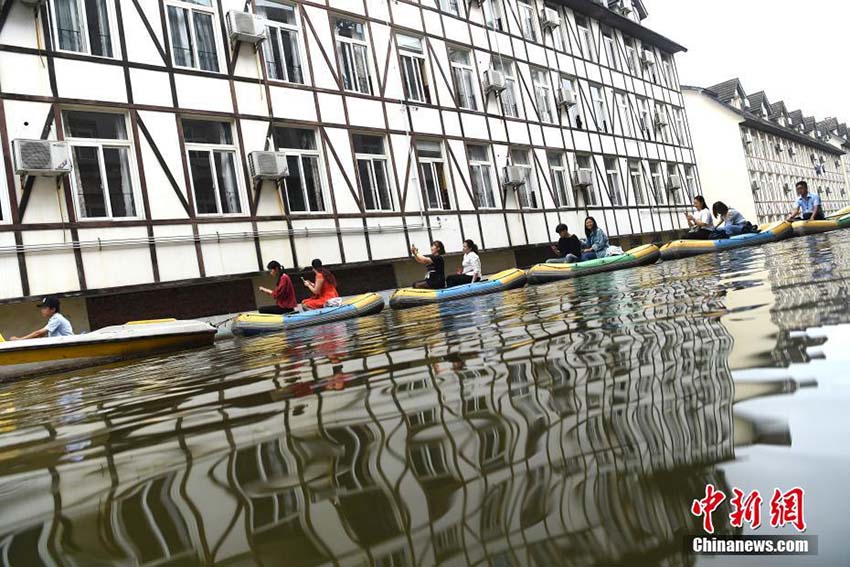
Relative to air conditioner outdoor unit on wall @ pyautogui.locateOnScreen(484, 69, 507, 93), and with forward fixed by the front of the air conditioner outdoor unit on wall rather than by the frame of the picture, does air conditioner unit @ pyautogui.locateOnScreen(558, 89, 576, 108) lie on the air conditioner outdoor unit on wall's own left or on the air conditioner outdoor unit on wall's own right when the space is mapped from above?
on the air conditioner outdoor unit on wall's own left

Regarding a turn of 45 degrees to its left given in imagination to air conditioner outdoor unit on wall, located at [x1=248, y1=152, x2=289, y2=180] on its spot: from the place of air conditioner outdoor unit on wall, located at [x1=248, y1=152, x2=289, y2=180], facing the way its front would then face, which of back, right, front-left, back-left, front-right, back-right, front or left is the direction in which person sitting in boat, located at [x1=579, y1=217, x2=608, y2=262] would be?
front

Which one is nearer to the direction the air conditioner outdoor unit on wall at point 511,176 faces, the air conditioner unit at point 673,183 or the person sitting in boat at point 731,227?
the person sitting in boat

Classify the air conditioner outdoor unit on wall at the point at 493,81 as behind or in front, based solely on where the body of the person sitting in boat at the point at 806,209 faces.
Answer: in front

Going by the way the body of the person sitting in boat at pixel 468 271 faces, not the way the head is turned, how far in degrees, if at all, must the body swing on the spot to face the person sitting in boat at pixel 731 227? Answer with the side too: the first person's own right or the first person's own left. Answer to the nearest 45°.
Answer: approximately 180°

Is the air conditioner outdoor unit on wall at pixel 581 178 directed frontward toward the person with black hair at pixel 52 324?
no

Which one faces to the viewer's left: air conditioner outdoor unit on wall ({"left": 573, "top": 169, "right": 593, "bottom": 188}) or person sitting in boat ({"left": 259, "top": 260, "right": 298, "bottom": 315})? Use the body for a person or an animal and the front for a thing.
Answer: the person sitting in boat

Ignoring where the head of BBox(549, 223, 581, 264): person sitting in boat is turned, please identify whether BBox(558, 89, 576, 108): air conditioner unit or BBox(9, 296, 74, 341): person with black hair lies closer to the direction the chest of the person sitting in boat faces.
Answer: the person with black hair

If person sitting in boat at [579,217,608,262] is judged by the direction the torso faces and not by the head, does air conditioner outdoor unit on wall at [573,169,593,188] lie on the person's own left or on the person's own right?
on the person's own right

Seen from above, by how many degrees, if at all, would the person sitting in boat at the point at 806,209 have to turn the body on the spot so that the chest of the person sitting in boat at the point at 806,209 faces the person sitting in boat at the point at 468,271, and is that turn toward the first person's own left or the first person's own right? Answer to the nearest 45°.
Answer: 0° — they already face them

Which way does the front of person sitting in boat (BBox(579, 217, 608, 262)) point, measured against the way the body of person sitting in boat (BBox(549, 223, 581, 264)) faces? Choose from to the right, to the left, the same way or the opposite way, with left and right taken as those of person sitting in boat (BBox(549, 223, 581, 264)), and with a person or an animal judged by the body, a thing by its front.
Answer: the same way

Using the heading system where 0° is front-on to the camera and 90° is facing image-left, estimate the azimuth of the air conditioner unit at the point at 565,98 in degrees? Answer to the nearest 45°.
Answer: approximately 315°

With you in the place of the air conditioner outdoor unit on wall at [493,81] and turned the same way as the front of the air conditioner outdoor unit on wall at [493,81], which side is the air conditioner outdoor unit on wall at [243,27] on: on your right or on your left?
on your right

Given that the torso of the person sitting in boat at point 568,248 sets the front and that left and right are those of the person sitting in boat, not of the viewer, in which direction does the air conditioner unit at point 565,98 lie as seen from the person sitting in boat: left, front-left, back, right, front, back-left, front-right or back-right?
back-right

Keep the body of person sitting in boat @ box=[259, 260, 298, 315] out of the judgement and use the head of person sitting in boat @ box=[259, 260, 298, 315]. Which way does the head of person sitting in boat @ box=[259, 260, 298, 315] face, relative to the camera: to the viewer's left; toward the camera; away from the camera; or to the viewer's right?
to the viewer's left
